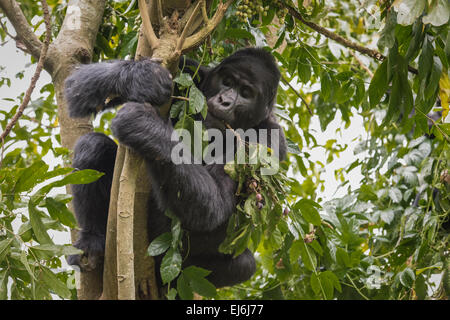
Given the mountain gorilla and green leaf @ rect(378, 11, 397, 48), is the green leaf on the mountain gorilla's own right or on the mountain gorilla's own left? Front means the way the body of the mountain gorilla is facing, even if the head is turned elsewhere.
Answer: on the mountain gorilla's own left

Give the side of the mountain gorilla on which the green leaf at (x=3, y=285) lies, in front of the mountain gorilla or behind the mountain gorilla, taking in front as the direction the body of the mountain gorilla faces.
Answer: in front

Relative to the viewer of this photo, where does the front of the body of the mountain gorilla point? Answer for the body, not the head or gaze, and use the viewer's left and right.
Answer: facing the viewer and to the left of the viewer

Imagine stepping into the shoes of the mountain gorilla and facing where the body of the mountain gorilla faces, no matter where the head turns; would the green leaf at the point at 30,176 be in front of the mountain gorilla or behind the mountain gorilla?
in front

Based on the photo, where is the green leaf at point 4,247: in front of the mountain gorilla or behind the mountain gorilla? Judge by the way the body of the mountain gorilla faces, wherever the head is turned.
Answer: in front

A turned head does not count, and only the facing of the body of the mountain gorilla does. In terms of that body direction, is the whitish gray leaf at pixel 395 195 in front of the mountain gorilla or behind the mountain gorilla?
behind

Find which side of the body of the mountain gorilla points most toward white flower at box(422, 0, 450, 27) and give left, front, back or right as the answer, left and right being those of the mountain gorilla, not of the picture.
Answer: left
